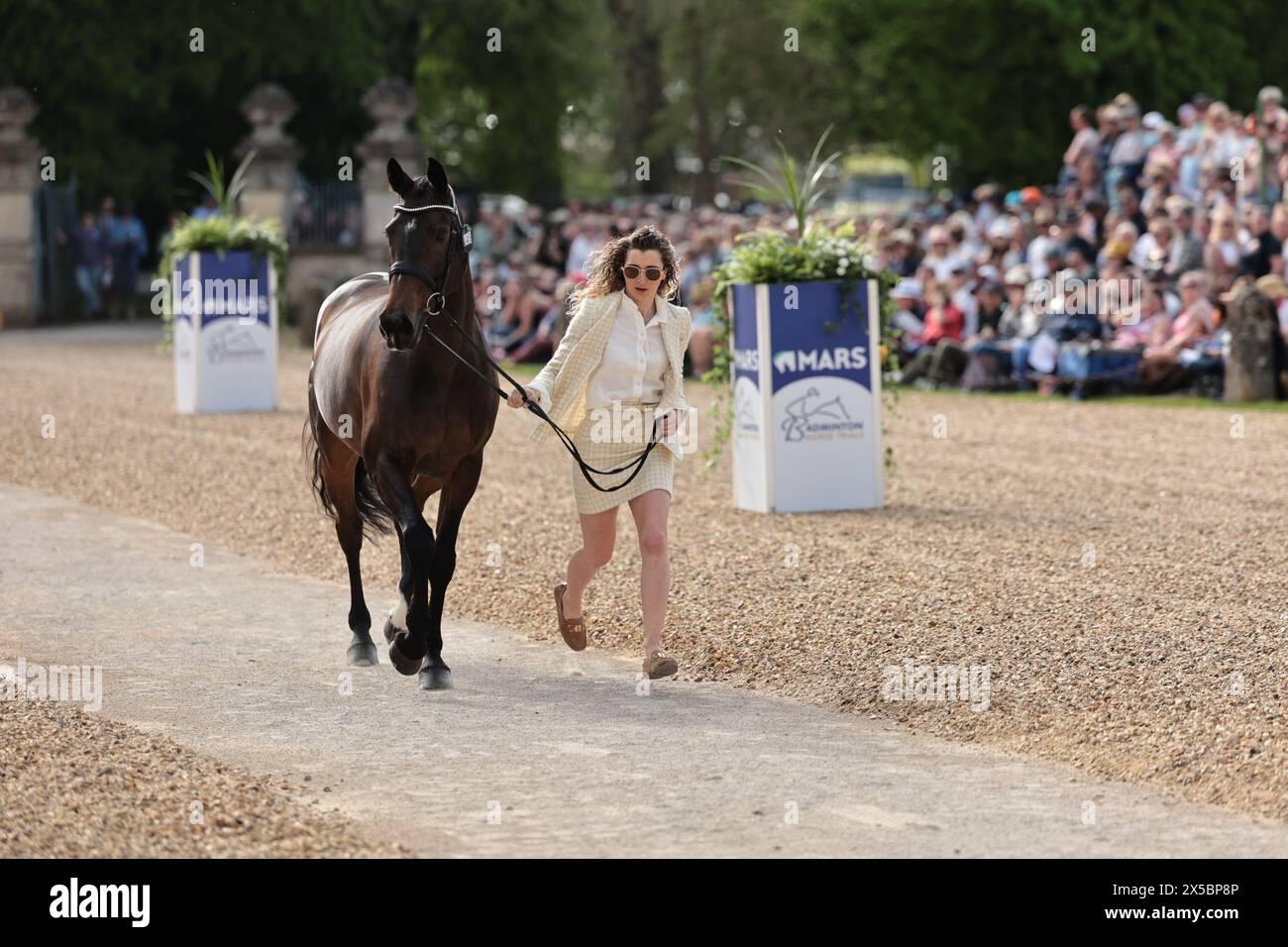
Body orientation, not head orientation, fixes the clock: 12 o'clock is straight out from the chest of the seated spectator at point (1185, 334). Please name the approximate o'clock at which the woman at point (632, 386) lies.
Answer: The woman is roughly at 11 o'clock from the seated spectator.

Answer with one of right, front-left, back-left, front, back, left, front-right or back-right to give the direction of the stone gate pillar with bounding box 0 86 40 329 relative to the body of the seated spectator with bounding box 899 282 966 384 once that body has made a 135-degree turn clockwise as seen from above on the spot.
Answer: front-left

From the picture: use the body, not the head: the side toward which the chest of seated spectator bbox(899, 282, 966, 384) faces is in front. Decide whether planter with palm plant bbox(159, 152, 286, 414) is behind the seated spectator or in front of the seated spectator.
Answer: in front

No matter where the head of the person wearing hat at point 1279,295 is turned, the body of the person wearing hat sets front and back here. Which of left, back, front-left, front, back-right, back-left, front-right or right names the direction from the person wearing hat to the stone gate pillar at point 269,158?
front-right

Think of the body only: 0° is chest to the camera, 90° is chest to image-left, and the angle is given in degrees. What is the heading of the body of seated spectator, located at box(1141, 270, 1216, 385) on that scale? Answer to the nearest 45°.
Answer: approximately 45°

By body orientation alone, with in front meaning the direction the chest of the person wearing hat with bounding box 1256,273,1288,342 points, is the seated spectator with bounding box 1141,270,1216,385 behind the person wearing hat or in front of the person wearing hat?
in front

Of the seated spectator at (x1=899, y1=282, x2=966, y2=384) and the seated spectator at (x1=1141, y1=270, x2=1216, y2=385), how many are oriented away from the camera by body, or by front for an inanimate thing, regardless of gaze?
0

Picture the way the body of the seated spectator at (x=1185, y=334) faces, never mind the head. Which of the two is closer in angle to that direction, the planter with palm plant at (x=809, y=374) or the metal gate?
the planter with palm plant

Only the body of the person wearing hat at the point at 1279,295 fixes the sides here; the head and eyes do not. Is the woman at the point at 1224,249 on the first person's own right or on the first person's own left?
on the first person's own right

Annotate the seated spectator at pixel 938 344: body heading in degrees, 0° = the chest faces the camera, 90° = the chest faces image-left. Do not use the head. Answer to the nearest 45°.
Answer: approximately 45°
